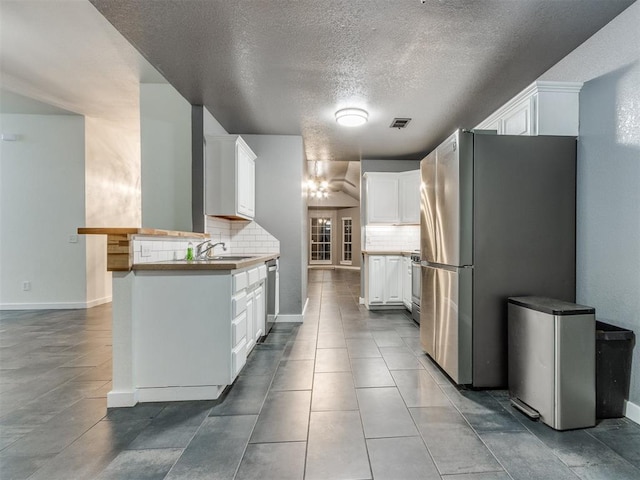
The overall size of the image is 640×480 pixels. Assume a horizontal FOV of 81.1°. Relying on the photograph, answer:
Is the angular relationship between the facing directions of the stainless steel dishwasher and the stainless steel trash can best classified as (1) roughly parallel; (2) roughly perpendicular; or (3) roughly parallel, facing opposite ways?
roughly parallel, facing opposite ways

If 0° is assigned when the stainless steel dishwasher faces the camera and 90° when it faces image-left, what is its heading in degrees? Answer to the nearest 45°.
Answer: approximately 270°

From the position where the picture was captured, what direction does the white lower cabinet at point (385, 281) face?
facing the viewer

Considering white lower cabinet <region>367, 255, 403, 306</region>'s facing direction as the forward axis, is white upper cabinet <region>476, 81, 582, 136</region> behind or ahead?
ahead

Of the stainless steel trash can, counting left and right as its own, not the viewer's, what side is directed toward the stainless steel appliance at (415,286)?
right

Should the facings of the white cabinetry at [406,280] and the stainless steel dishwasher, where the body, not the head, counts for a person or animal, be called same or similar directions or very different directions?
very different directions

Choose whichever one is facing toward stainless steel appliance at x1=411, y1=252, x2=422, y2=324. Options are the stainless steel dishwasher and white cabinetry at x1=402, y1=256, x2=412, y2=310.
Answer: the stainless steel dishwasher

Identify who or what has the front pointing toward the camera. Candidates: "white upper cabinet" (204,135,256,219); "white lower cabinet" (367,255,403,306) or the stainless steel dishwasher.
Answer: the white lower cabinet

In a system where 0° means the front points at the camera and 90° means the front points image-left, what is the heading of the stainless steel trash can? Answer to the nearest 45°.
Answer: approximately 45°

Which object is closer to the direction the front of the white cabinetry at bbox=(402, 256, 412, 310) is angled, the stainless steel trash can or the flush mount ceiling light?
the flush mount ceiling light

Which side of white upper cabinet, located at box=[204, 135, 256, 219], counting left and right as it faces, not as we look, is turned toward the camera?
right
